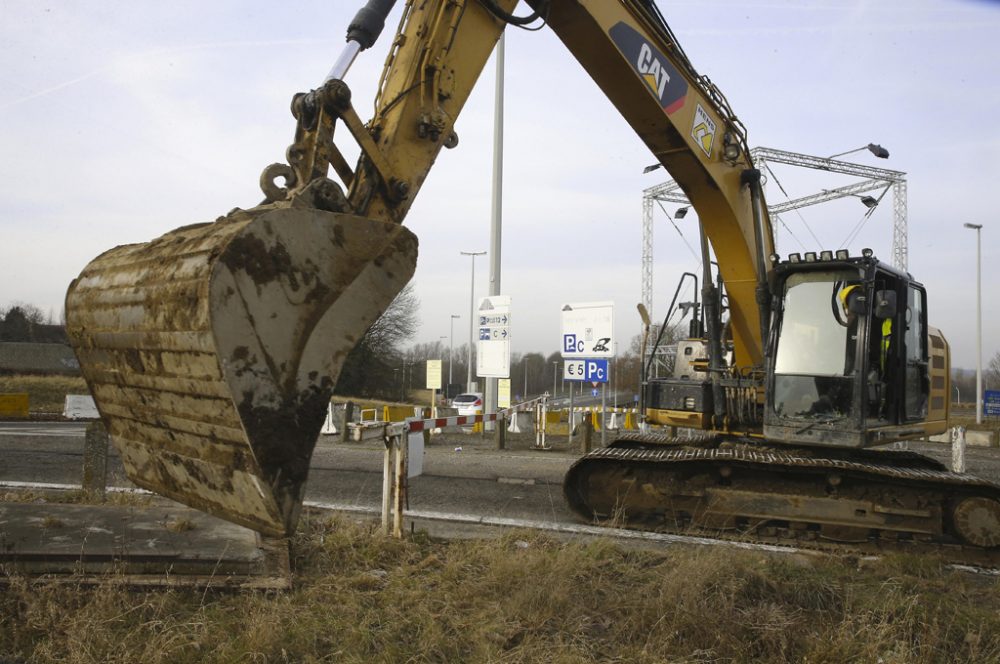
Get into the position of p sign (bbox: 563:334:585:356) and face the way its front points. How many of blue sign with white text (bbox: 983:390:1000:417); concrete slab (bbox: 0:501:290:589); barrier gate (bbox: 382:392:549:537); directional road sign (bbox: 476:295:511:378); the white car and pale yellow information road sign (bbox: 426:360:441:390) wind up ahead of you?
2

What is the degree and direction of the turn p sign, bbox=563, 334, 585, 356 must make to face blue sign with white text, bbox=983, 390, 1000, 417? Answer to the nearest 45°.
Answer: approximately 135° to its left

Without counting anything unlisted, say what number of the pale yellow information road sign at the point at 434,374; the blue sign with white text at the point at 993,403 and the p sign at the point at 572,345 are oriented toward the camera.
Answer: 3

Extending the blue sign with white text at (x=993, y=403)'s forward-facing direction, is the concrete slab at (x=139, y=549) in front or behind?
in front

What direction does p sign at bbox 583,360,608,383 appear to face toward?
toward the camera

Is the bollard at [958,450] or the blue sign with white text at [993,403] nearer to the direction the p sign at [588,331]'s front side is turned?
the bollard

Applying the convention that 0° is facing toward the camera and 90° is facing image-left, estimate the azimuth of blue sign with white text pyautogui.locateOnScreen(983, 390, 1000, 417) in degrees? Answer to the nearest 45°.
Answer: approximately 0°

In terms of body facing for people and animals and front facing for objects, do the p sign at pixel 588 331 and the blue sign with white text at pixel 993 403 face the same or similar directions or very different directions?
same or similar directions

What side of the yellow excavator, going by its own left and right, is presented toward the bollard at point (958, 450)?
back

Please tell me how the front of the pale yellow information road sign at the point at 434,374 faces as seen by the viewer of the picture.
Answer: facing the viewer

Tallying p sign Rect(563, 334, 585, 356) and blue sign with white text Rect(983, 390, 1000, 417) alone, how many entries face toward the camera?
2

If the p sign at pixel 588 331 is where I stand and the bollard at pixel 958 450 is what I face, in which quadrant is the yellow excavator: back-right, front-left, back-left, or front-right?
front-right

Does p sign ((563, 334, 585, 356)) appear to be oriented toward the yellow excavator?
yes

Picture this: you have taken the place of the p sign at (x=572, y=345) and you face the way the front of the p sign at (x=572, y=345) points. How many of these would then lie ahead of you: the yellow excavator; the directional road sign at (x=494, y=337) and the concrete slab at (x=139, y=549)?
2

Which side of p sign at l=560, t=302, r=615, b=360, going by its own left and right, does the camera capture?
front
